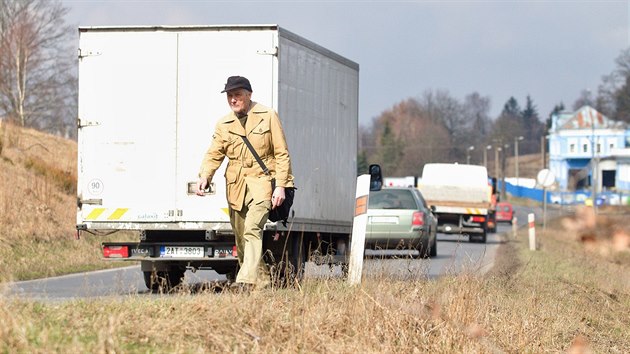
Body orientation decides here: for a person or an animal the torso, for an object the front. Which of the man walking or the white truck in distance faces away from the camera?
the white truck in distance

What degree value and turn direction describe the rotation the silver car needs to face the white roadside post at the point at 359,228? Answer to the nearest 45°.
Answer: approximately 180°

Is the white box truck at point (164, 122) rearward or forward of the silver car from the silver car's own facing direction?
rearward

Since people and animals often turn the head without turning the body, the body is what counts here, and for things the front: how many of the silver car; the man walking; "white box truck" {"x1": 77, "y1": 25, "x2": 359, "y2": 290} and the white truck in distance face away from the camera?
3

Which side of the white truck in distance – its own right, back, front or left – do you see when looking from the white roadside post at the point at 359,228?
back

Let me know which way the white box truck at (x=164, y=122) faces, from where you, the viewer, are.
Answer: facing away from the viewer

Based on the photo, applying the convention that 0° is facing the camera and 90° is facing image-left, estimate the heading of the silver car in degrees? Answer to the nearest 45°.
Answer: approximately 180°

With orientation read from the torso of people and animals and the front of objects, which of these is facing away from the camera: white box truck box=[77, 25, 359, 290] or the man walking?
the white box truck

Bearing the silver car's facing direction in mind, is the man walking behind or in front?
behind

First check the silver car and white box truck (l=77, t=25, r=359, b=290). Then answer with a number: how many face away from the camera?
2

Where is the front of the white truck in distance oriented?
away from the camera
